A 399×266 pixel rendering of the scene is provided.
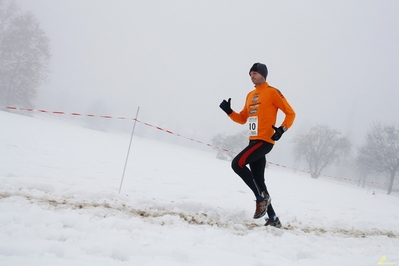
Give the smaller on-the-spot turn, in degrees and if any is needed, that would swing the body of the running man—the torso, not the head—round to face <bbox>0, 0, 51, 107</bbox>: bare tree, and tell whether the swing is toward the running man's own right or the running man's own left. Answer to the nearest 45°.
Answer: approximately 90° to the running man's own right

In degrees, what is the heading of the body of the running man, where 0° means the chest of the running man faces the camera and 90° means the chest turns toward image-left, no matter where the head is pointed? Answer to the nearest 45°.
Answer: approximately 45°

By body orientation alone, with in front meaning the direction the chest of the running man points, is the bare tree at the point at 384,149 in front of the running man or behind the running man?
behind
